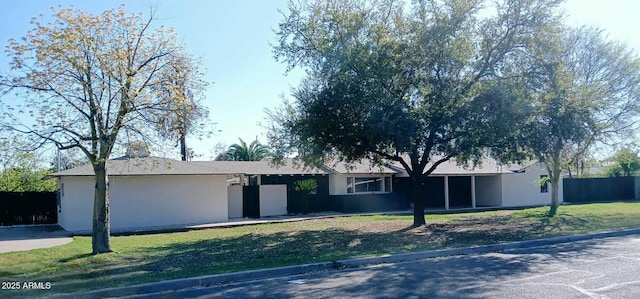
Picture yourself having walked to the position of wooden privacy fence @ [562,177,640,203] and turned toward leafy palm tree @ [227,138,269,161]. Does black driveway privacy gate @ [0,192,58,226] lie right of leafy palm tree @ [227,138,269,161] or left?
left

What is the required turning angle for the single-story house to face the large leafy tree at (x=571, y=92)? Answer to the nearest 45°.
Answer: approximately 45° to its left

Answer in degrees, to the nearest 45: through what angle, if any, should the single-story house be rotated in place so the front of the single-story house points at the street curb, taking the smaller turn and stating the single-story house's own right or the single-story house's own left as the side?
0° — it already faces it

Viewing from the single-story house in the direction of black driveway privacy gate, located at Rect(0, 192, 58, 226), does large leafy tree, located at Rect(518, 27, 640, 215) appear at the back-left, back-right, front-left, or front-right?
back-left

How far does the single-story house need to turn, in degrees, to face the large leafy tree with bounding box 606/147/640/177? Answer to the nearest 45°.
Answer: approximately 135° to its left

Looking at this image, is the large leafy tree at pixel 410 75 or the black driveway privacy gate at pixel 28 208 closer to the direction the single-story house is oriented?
the large leafy tree

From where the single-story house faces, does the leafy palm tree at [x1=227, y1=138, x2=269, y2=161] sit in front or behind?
behind

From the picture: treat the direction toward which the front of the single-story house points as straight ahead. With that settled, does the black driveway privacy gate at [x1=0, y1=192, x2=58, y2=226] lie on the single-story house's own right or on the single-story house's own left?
on the single-story house's own right

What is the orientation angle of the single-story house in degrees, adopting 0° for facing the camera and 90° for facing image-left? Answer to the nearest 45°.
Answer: approximately 0°
